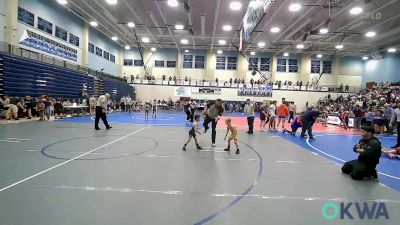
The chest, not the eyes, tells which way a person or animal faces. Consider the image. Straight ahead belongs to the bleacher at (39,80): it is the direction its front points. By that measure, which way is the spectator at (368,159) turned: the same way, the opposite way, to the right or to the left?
the opposite way

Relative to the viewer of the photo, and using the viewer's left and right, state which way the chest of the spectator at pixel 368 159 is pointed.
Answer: facing to the left of the viewer

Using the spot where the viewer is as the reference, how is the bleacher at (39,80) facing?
facing the viewer and to the right of the viewer

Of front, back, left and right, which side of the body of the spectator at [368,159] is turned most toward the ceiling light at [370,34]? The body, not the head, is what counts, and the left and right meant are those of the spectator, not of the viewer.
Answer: right

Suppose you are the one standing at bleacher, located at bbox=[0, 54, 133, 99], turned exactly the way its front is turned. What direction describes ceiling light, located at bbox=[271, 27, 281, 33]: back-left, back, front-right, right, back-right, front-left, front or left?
front-left

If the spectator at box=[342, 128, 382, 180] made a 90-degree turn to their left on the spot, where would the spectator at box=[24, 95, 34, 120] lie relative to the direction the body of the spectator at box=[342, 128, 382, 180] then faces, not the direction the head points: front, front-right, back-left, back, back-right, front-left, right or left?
right

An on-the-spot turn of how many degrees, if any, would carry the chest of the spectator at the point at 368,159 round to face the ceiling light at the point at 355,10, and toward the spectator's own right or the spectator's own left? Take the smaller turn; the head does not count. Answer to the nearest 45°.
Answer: approximately 90° to the spectator's own right

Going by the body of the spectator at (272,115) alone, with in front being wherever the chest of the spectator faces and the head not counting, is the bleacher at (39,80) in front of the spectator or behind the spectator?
in front

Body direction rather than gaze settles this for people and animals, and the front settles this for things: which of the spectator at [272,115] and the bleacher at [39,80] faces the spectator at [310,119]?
the bleacher

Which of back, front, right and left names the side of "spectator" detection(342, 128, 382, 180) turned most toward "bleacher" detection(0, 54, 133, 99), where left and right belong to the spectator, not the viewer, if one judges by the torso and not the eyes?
front
